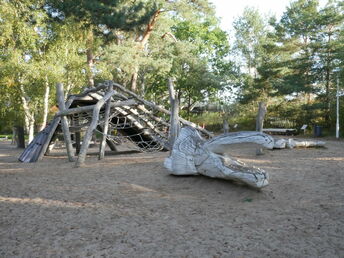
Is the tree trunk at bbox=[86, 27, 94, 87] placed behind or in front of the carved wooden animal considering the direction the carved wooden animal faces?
behind
